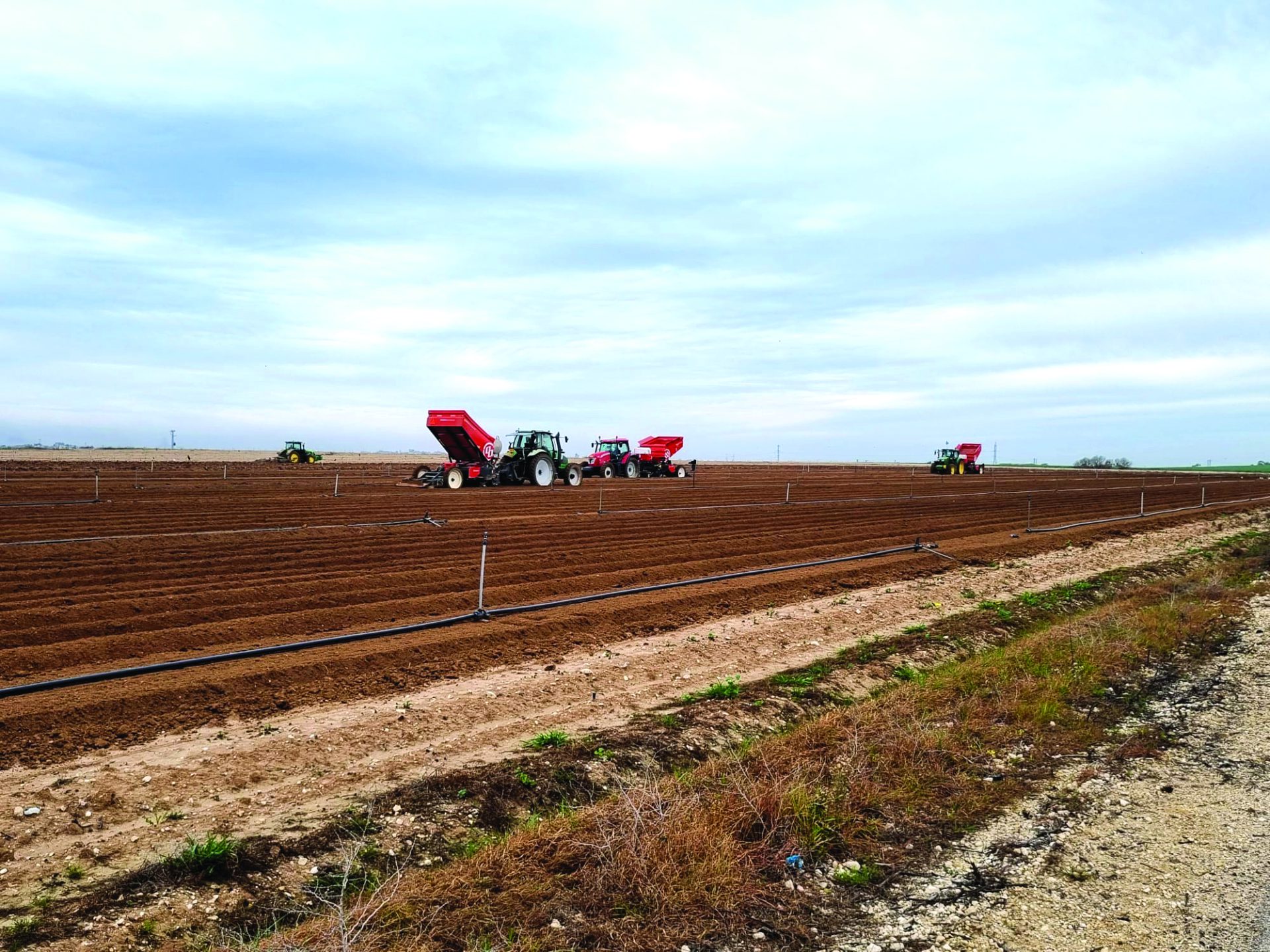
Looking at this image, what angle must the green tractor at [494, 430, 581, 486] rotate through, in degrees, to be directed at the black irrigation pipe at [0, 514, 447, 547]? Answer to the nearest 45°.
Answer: approximately 135° to its right

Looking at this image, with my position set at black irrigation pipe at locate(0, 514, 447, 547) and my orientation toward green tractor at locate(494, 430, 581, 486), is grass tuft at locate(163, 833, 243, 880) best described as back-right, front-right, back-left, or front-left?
back-right

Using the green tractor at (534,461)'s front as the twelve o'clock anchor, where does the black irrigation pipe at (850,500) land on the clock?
The black irrigation pipe is roughly at 2 o'clock from the green tractor.

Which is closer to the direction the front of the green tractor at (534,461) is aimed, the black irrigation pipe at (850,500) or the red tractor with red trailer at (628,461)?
the red tractor with red trailer

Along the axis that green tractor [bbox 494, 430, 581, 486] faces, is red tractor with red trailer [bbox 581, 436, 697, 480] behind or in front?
in front

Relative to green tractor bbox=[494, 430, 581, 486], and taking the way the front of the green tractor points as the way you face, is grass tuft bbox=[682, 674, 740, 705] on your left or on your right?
on your right

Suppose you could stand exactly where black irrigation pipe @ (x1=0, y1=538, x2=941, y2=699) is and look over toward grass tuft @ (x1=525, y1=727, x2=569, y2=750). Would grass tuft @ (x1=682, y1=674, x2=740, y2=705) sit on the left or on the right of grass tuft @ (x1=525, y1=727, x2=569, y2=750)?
left

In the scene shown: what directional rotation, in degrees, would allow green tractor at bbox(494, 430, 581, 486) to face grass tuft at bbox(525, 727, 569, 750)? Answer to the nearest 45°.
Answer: approximately 135° to its right

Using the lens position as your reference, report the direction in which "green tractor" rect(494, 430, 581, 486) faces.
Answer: facing away from the viewer and to the right of the viewer

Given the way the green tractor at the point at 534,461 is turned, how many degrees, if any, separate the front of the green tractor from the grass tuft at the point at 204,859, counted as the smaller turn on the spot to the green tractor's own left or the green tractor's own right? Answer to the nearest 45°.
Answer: approximately 135° to the green tractor's own right

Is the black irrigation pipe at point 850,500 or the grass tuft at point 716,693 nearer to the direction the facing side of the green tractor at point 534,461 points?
the black irrigation pipe
